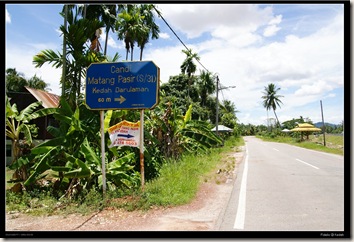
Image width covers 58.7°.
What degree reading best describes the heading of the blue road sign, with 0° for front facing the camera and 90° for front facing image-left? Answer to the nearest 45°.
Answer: approximately 0°

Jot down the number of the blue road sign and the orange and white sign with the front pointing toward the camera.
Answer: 2

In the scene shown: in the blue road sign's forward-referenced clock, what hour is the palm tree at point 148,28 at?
The palm tree is roughly at 6 o'clock from the blue road sign.

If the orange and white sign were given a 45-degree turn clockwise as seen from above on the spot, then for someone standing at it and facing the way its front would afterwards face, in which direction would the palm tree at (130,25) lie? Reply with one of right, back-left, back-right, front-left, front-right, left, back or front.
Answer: back-right

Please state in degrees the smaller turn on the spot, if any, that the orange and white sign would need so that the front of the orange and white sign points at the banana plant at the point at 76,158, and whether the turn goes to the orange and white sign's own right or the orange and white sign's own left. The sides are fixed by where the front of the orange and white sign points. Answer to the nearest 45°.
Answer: approximately 135° to the orange and white sign's own right
